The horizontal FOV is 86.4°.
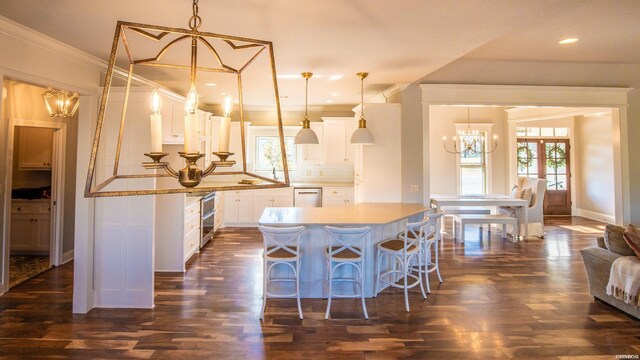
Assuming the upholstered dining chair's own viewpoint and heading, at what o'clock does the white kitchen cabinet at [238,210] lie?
The white kitchen cabinet is roughly at 11 o'clock from the upholstered dining chair.

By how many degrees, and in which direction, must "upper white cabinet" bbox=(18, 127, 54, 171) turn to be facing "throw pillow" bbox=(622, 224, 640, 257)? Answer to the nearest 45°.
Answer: approximately 45° to its left

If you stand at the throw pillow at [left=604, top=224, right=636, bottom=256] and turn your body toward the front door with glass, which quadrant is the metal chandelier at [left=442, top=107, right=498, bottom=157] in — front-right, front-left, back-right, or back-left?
front-left

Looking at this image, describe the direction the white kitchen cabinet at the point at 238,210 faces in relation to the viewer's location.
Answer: facing the viewer

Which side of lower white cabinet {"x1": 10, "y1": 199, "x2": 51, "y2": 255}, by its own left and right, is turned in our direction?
front

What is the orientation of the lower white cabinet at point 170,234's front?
to the viewer's right

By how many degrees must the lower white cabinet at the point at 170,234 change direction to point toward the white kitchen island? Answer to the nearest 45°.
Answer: approximately 45° to its right

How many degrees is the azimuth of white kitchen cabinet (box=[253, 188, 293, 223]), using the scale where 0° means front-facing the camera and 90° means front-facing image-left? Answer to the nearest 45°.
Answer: approximately 0°

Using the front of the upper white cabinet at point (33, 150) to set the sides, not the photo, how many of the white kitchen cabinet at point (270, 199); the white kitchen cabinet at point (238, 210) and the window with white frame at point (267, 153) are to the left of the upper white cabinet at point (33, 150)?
3

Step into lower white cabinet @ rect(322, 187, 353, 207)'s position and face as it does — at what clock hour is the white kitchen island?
The white kitchen island is roughly at 12 o'clock from the lower white cabinet.

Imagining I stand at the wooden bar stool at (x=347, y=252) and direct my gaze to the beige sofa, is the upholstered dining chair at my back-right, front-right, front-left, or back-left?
front-left

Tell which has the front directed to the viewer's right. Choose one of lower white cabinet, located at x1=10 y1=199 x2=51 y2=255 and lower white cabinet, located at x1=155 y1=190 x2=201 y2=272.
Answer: lower white cabinet, located at x1=155 y1=190 x2=201 y2=272

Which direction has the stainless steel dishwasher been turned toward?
toward the camera

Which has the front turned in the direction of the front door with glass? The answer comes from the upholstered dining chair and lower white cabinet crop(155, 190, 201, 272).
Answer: the lower white cabinet

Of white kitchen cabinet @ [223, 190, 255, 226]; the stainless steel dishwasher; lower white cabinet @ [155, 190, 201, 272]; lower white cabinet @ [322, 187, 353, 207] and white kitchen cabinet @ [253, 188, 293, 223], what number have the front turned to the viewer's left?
0

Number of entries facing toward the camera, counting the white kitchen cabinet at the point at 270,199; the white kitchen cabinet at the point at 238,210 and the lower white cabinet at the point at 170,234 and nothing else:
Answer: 2
